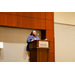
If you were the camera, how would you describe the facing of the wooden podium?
facing the viewer and to the right of the viewer
